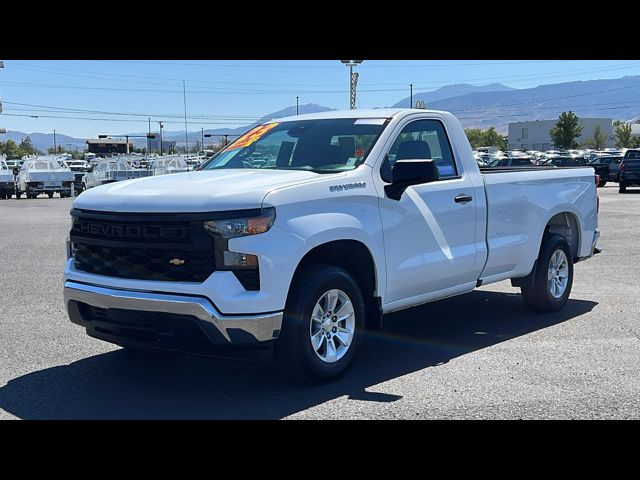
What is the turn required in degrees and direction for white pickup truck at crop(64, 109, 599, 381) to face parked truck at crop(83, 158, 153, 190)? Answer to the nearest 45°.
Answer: approximately 135° to its right

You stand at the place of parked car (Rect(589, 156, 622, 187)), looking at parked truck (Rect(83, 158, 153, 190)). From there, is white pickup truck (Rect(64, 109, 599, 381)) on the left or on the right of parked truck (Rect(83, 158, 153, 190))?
left

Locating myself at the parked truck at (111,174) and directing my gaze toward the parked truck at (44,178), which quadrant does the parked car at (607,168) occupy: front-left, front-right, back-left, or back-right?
back-right

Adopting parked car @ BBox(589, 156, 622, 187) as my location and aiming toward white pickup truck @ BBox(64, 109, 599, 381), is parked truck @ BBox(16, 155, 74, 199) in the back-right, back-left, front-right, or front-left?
front-right

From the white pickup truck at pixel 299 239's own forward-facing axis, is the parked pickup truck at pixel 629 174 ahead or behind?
behind

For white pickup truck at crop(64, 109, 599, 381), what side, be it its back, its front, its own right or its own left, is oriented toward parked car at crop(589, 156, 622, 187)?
back

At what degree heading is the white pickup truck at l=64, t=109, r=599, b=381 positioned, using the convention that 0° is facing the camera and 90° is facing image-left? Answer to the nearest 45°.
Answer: approximately 45°

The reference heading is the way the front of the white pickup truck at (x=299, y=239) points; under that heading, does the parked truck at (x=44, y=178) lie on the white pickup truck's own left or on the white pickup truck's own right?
on the white pickup truck's own right

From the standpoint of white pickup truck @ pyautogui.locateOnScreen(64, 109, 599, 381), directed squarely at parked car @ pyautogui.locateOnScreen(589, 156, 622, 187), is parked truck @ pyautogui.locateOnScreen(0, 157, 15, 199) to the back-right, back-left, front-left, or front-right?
front-left

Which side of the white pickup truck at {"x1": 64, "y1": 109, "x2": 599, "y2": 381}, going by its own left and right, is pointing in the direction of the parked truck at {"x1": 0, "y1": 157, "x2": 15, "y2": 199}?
right
